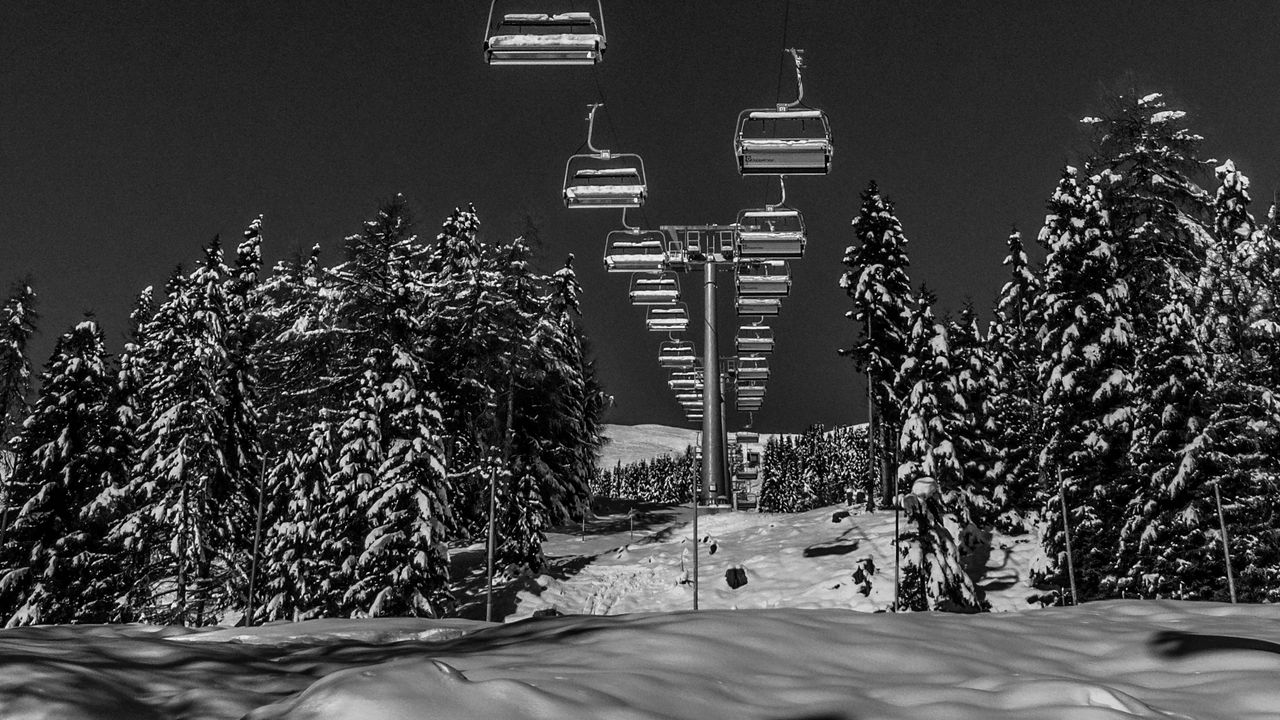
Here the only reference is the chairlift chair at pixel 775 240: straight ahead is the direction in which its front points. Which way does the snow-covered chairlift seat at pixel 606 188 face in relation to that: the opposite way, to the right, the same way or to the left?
the opposite way

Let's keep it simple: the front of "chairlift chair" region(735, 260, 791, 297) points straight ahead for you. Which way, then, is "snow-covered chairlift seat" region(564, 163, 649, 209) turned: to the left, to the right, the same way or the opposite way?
the opposite way
